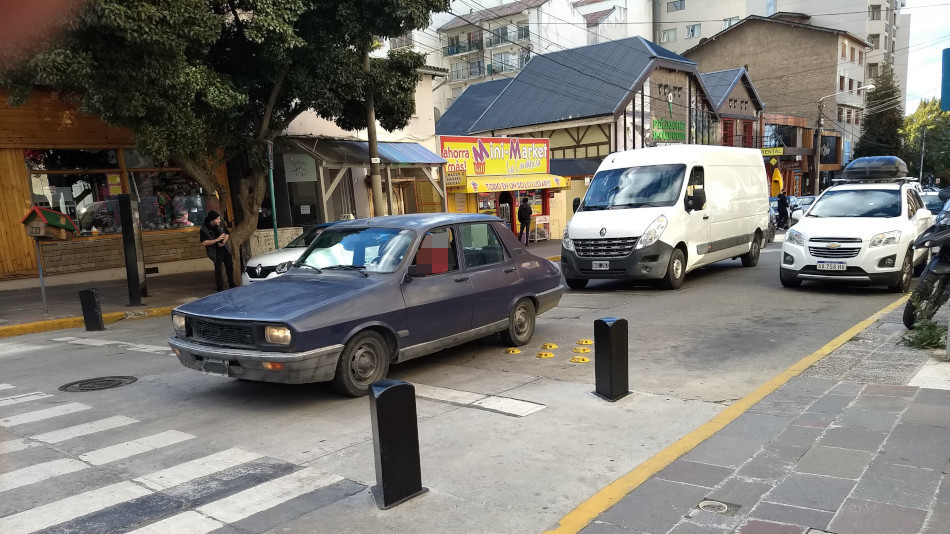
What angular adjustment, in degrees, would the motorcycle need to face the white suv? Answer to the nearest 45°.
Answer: approximately 135° to its right

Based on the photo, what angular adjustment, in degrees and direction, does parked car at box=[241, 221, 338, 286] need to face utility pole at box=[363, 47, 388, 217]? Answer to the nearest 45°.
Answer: approximately 180°

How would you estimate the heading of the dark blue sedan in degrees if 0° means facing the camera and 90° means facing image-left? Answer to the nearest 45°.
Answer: approximately 45°

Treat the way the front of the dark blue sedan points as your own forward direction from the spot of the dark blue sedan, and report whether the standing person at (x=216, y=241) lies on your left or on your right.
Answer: on your right

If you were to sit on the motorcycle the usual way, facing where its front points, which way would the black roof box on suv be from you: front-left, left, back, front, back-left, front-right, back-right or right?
back-right

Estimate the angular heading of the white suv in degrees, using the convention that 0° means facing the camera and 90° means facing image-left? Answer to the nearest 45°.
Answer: approximately 45°

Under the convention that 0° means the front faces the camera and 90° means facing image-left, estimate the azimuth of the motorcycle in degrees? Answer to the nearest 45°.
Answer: approximately 45°
